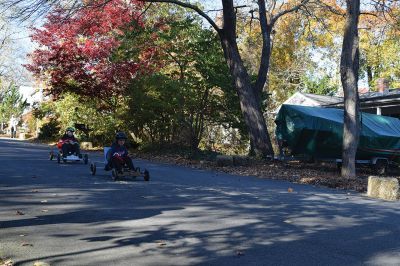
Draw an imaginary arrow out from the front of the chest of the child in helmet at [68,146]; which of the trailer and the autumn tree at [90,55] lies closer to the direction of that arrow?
the trailer

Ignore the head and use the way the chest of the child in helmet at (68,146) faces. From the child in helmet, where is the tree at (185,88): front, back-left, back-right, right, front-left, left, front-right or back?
left

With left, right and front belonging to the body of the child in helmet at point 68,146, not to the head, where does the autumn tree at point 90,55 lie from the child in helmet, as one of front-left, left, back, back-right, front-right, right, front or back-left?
back-left

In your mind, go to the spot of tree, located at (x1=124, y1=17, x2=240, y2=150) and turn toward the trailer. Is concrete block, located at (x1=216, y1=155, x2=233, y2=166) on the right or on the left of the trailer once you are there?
right

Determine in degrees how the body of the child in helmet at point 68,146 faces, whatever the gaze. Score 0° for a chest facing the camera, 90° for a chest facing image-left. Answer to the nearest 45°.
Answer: approximately 315°

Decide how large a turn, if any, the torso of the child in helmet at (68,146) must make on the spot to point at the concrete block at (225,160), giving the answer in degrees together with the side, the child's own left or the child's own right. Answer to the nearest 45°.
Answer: approximately 45° to the child's own left

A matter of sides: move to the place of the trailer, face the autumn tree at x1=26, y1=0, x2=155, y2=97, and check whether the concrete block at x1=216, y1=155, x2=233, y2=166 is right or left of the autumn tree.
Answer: left

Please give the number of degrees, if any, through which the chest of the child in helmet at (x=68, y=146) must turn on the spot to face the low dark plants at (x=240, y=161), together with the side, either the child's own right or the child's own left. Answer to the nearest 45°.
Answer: approximately 45° to the child's own left

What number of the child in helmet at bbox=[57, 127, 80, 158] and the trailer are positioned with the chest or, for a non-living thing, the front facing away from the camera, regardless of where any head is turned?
0
